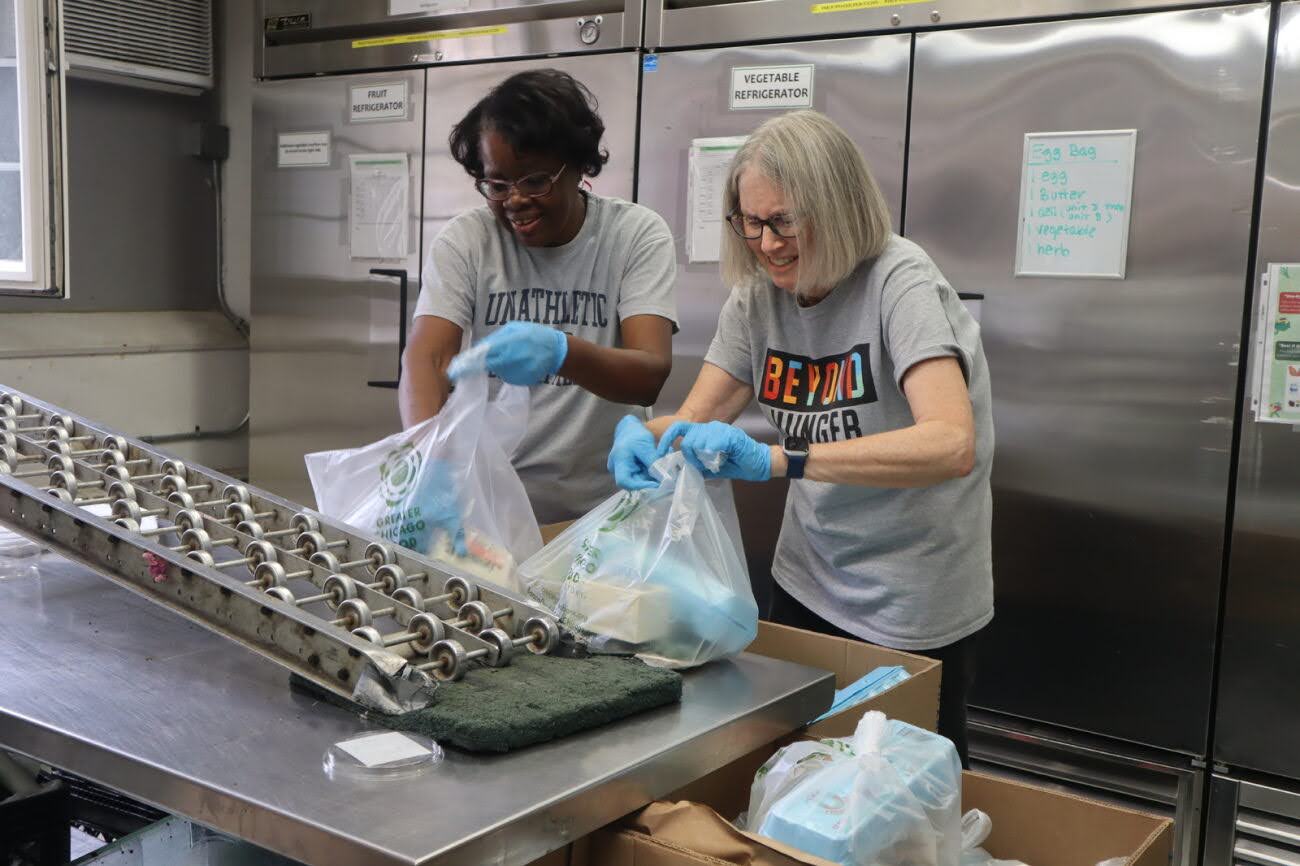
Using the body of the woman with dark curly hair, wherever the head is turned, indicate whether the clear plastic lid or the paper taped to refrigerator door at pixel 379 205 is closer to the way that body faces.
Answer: the clear plastic lid

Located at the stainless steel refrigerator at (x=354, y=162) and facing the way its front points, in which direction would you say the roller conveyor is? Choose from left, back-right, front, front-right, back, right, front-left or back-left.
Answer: front

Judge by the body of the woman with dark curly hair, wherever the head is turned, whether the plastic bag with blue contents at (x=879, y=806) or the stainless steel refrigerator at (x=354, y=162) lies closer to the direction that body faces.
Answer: the plastic bag with blue contents

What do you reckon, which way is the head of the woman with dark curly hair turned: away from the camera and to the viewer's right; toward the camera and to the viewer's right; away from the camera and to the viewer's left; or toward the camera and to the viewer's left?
toward the camera and to the viewer's left

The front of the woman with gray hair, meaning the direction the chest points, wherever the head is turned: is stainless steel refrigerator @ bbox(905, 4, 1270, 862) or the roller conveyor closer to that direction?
the roller conveyor

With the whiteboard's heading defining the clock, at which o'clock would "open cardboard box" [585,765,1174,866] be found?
The open cardboard box is roughly at 12 o'clock from the whiteboard.

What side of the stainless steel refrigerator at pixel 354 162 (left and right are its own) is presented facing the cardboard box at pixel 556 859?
front

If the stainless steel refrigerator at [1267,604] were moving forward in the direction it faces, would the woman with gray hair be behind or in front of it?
in front

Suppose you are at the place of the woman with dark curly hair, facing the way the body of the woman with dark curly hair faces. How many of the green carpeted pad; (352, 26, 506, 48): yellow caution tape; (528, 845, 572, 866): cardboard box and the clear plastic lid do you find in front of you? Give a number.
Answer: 3

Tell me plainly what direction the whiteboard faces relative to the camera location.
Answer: facing the viewer

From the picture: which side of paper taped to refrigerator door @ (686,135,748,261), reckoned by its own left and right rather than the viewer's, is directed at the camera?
front

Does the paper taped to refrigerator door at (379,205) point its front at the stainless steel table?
yes

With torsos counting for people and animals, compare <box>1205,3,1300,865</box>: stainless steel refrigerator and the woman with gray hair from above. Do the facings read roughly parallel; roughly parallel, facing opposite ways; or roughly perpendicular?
roughly parallel

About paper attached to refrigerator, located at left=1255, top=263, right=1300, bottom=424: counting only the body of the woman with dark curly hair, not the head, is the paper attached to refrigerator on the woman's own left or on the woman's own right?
on the woman's own left
